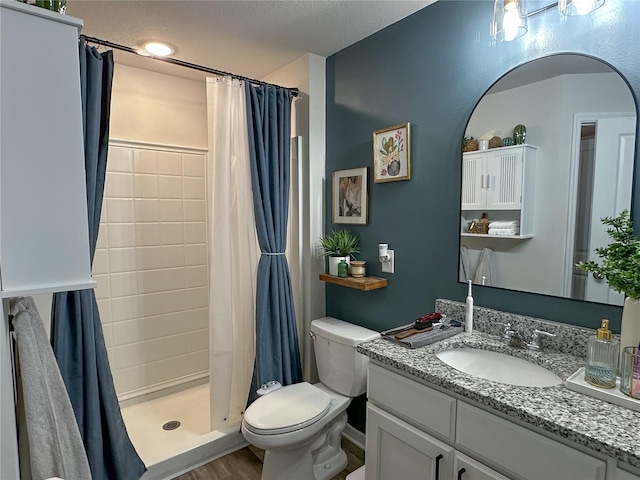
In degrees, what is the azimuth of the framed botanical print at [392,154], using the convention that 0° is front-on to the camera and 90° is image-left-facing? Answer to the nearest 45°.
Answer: approximately 45°

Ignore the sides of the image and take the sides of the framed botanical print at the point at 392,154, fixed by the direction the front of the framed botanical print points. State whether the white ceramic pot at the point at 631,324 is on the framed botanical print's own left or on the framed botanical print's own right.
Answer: on the framed botanical print's own left

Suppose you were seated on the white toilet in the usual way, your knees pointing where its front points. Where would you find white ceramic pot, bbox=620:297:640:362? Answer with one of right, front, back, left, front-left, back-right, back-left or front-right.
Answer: left

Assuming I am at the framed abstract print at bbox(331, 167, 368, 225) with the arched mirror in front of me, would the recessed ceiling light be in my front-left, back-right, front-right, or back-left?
back-right

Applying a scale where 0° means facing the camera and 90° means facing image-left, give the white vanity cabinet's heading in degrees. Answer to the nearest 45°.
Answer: approximately 45°

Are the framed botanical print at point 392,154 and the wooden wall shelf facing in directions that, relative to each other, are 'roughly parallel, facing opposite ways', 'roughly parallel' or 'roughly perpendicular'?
roughly parallel

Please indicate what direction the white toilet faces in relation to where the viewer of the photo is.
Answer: facing the viewer and to the left of the viewer

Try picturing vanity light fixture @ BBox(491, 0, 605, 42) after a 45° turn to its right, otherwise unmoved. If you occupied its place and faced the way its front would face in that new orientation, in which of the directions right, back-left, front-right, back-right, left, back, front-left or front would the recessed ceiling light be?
front

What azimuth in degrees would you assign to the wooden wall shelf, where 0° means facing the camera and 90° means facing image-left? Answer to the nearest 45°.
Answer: approximately 45°

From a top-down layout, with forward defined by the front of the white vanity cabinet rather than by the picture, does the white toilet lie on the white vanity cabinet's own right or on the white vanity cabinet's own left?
on the white vanity cabinet's own right

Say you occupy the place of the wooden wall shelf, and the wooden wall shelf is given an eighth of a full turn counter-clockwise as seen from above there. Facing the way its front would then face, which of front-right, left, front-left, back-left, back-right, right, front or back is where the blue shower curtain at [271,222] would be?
right

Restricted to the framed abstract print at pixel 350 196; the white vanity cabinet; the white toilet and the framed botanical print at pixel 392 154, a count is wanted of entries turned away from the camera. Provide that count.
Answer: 0

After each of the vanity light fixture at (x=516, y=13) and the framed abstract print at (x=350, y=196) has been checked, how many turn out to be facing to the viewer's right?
0

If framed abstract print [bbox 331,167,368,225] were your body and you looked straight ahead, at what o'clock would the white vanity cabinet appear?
The white vanity cabinet is roughly at 10 o'clock from the framed abstract print.

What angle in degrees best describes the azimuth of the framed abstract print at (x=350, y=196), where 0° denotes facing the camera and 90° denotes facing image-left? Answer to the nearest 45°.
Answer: approximately 45°
